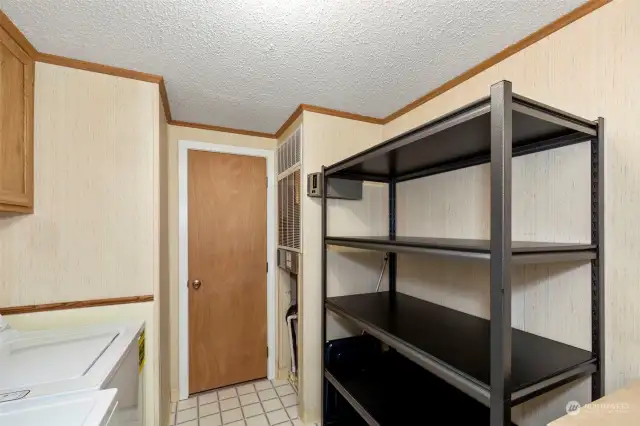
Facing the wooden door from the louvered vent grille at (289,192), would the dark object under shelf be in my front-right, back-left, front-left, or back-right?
back-left

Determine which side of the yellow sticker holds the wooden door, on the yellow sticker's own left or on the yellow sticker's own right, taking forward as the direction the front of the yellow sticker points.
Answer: on the yellow sticker's own left

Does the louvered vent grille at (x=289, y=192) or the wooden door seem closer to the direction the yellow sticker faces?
the louvered vent grille

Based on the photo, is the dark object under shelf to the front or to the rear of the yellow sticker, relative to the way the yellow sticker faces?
to the front

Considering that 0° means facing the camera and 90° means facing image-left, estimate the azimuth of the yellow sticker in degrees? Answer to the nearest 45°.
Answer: approximately 270°

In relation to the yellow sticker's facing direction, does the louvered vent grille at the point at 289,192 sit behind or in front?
in front
